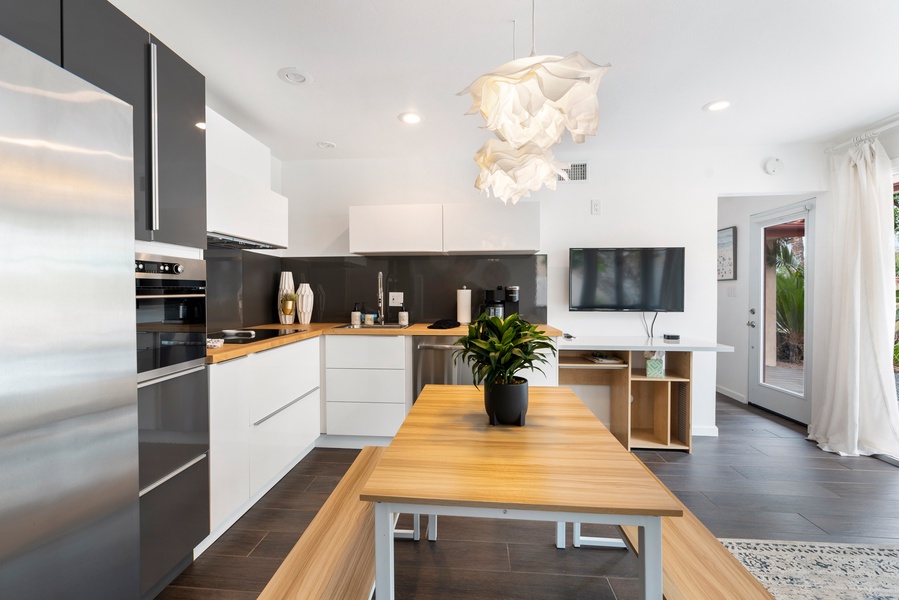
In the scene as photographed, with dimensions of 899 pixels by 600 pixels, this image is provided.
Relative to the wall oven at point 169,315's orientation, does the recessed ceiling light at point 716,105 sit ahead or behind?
ahead

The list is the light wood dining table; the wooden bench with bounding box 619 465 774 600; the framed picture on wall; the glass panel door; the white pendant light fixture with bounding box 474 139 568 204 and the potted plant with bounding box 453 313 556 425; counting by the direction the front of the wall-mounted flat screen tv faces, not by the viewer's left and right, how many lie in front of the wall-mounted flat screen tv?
4

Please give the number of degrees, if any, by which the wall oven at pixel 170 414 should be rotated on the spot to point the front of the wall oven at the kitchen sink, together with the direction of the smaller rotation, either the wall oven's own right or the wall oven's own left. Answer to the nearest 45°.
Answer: approximately 90° to the wall oven's own left

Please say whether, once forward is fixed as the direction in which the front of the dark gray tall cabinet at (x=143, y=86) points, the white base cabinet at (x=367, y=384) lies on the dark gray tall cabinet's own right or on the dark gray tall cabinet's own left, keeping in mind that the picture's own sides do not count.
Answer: on the dark gray tall cabinet's own left

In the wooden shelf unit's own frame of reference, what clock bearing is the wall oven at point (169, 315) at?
The wall oven is roughly at 1 o'clock from the wooden shelf unit.

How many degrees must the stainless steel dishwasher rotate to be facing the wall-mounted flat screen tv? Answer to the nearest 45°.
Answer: approximately 90° to its left

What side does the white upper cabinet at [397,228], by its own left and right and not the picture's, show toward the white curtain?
left

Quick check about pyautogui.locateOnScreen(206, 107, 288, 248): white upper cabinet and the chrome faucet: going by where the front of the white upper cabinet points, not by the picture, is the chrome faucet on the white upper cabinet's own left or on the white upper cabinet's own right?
on the white upper cabinet's own left

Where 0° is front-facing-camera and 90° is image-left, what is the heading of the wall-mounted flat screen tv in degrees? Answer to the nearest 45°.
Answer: approximately 0°

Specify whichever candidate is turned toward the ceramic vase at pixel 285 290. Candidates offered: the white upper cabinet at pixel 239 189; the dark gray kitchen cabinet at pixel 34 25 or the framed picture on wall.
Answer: the framed picture on wall
